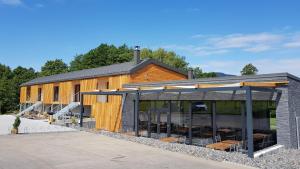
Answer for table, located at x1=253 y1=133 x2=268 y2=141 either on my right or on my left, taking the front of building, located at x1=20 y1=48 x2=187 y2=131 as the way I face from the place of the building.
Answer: on my left

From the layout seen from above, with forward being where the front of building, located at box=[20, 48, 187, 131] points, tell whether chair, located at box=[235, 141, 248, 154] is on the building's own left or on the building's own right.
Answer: on the building's own left

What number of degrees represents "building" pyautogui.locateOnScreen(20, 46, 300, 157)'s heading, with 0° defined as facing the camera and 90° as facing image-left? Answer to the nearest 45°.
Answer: approximately 45°
